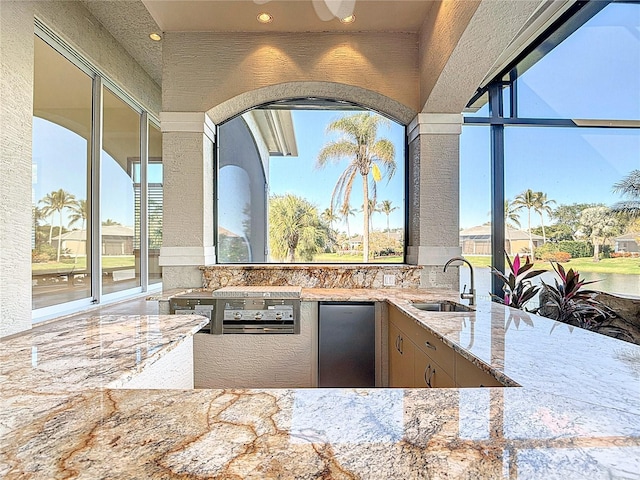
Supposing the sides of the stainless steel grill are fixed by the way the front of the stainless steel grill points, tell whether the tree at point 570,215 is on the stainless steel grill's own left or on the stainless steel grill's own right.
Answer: on the stainless steel grill's own left

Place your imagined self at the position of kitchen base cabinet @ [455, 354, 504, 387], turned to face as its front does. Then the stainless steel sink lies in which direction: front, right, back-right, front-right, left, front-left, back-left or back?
right

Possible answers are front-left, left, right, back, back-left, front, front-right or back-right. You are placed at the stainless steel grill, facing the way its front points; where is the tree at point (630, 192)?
left

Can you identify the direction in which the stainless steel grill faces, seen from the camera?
facing the viewer

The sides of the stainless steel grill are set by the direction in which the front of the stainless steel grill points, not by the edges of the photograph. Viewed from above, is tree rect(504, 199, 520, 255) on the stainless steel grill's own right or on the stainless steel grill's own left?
on the stainless steel grill's own left

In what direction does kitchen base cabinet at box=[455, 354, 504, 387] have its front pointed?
to the viewer's left

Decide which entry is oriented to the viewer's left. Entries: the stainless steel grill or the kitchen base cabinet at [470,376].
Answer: the kitchen base cabinet

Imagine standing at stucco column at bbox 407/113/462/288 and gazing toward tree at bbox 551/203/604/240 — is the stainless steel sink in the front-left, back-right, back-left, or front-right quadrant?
back-right

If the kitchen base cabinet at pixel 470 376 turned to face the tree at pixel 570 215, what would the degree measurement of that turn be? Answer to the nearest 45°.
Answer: approximately 90° to its right

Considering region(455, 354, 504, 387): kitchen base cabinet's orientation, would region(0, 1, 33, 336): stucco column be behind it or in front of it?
in front

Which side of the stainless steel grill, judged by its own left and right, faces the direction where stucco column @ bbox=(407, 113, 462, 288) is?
left

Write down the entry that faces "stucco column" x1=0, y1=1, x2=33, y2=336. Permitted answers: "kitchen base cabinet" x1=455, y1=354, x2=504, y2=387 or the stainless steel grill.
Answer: the kitchen base cabinet
